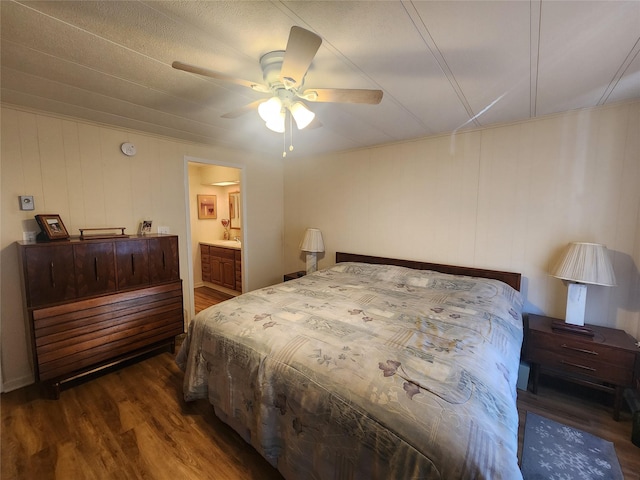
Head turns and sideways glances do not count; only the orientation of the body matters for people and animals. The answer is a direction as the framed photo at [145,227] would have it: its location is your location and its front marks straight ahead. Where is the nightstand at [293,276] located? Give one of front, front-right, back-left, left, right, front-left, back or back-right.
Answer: front-left

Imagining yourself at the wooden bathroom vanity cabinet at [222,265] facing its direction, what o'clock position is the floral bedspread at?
The floral bedspread is roughly at 10 o'clock from the wooden bathroom vanity cabinet.

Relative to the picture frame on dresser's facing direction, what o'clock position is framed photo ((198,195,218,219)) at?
The framed photo is roughly at 9 o'clock from the picture frame on dresser.

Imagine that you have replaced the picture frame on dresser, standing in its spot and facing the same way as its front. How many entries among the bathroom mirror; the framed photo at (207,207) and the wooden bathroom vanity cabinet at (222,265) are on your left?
3

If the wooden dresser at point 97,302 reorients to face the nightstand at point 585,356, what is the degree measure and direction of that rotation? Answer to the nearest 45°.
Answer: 0° — it already faces it

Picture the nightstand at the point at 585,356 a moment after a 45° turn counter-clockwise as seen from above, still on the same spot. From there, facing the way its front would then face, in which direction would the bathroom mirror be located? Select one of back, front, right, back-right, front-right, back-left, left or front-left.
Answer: right

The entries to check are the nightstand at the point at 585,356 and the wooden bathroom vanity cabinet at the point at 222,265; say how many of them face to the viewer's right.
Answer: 0

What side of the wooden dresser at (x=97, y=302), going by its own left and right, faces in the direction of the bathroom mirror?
left

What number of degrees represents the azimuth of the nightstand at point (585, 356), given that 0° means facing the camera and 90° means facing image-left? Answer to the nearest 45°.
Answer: approximately 45°

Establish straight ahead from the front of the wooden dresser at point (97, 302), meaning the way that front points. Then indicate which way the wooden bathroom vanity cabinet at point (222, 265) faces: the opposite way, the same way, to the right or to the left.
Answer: to the right

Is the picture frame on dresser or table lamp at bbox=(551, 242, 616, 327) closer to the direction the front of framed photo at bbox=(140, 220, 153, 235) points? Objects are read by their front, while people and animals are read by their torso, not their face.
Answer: the table lamp

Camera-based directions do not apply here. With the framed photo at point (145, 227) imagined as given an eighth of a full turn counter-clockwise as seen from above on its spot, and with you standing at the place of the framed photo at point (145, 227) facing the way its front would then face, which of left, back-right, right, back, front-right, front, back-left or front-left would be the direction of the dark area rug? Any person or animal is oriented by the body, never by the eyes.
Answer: front-right

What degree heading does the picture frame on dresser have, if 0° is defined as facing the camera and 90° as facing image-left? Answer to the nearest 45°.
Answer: approximately 315°

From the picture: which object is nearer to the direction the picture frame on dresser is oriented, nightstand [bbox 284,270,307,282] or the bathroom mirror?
the nightstand
